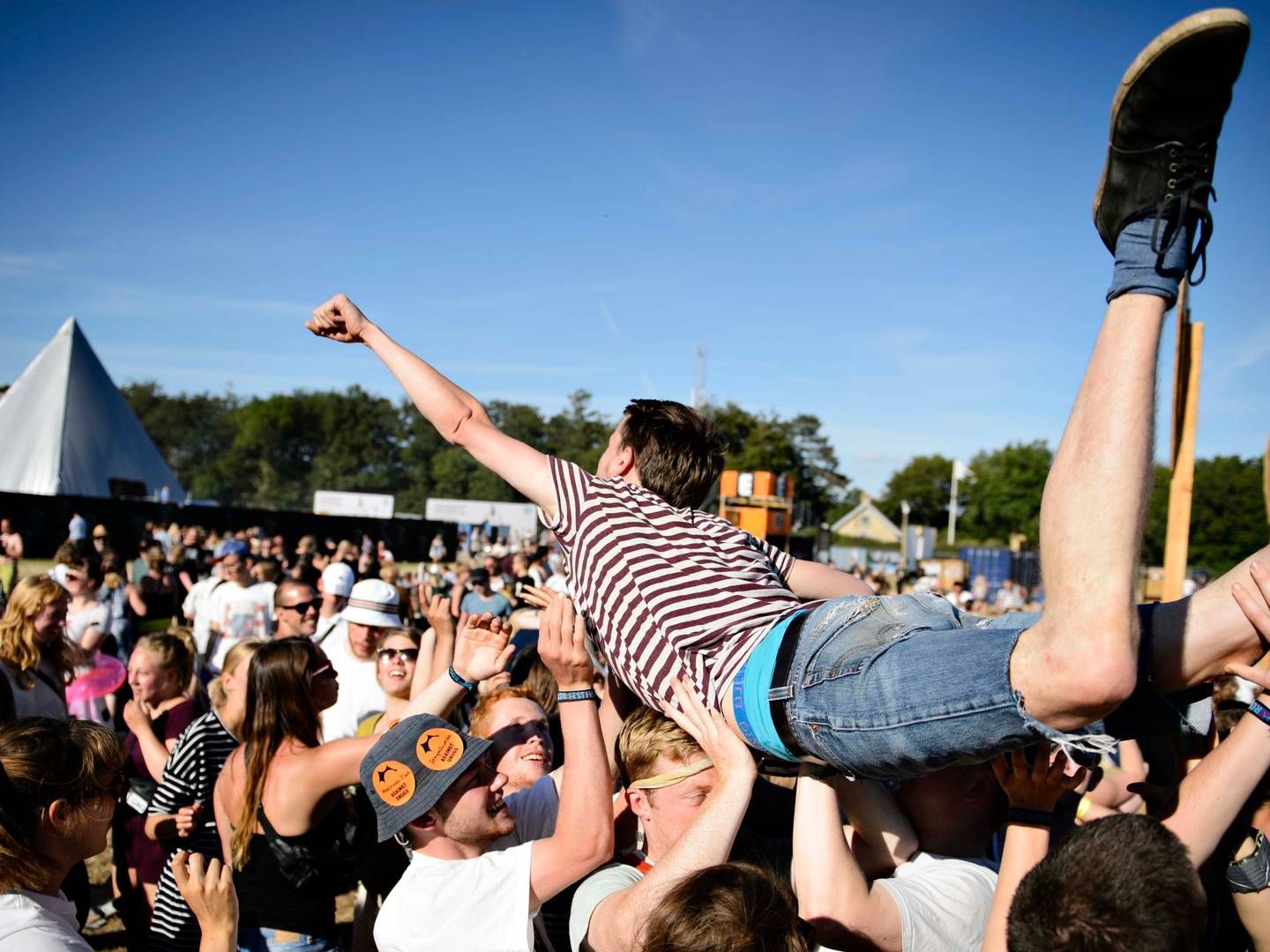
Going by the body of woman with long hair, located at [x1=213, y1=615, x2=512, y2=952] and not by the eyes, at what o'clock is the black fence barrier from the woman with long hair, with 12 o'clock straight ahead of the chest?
The black fence barrier is roughly at 10 o'clock from the woman with long hair.

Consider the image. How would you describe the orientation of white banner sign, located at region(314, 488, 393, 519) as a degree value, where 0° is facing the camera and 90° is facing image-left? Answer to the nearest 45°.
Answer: approximately 0°

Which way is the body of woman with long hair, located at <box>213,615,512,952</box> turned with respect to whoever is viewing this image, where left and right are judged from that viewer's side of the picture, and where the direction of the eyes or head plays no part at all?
facing away from the viewer and to the right of the viewer

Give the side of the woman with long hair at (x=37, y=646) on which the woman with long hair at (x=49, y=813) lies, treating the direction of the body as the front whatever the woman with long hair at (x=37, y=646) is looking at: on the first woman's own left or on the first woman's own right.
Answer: on the first woman's own right

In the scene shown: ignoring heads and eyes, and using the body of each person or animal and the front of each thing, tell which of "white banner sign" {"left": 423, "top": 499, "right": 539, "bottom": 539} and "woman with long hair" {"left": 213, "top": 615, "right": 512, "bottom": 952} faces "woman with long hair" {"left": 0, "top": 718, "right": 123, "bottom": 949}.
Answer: the white banner sign

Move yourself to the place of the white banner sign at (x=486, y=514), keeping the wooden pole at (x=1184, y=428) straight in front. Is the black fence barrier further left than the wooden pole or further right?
right
